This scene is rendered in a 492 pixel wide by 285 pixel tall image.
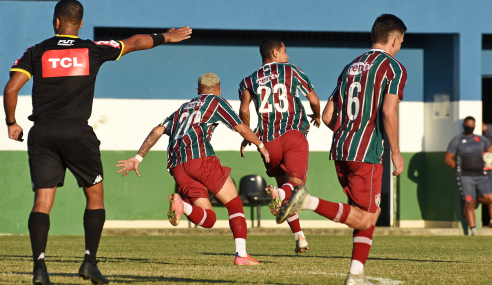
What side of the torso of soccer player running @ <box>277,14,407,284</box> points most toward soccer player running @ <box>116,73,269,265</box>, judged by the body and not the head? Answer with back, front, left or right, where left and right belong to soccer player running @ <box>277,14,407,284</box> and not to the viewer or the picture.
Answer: left

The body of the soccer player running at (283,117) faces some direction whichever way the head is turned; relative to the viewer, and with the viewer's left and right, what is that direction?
facing away from the viewer and to the right of the viewer

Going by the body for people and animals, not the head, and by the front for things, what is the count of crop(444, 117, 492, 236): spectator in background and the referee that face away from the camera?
1

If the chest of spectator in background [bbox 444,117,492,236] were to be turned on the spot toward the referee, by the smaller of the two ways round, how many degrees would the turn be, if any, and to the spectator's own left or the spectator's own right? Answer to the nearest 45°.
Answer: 0° — they already face them

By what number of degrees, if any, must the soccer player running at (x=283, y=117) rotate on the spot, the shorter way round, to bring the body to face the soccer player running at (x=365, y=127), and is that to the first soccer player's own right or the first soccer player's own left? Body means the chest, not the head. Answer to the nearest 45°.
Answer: approximately 135° to the first soccer player's own right

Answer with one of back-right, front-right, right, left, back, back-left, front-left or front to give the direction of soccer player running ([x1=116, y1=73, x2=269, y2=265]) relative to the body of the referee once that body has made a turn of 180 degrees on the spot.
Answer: back-left

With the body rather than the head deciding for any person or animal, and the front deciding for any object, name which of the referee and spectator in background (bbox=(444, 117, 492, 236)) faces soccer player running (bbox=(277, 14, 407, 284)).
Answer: the spectator in background

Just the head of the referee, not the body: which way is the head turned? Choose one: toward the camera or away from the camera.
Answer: away from the camera

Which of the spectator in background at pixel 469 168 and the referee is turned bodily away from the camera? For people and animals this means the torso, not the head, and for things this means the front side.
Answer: the referee

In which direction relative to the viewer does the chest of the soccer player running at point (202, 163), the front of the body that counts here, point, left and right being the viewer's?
facing away from the viewer and to the right of the viewer

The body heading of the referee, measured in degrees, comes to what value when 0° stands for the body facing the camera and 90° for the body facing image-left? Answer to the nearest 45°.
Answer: approximately 180°
